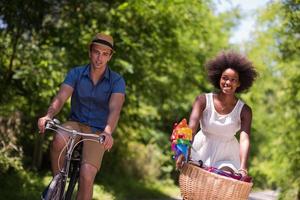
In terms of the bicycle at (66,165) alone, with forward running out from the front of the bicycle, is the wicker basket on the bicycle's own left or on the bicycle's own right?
on the bicycle's own left

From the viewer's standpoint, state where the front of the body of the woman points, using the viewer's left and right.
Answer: facing the viewer

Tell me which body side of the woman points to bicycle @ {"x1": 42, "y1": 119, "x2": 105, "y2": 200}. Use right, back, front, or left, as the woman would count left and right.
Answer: right

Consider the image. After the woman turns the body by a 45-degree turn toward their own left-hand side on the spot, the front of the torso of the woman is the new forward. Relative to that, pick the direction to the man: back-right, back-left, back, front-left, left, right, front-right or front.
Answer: back-right

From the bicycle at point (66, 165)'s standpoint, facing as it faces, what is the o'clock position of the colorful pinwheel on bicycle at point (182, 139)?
The colorful pinwheel on bicycle is roughly at 8 o'clock from the bicycle.

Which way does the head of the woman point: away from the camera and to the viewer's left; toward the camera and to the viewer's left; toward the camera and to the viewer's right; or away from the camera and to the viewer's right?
toward the camera and to the viewer's left
